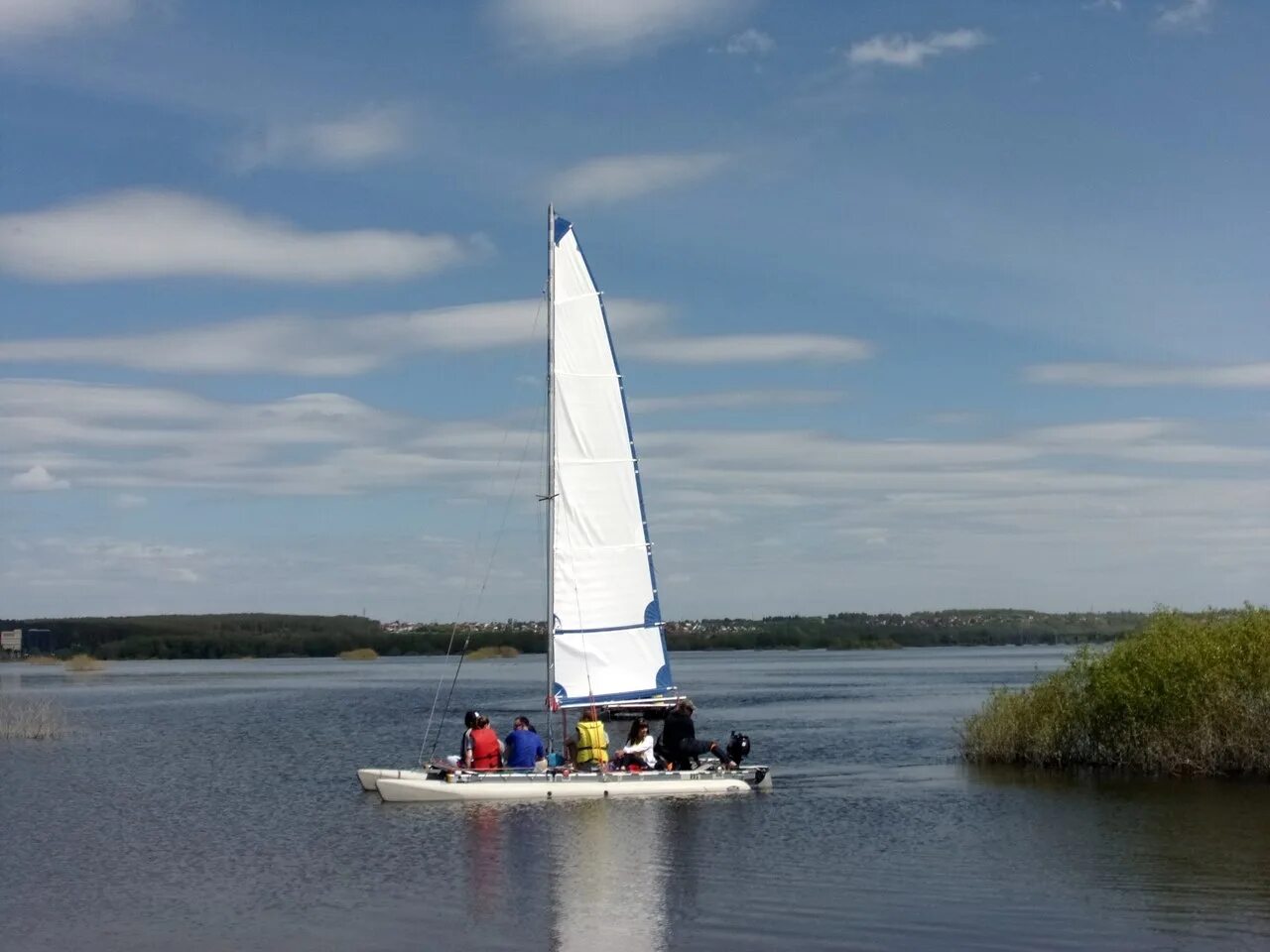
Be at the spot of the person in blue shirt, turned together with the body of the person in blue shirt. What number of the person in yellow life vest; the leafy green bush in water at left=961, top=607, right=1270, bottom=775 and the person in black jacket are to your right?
3

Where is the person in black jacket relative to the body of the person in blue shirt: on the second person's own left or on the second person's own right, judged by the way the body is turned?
on the second person's own right

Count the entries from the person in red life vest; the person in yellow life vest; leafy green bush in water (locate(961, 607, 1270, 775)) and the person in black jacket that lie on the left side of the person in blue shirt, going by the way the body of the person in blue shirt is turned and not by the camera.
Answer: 1

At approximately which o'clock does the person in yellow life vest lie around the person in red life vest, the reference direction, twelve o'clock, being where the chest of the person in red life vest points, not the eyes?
The person in yellow life vest is roughly at 3 o'clock from the person in red life vest.

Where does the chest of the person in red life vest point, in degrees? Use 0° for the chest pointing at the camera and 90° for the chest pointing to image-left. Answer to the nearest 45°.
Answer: approximately 180°

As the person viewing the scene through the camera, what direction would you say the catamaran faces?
facing to the left of the viewer

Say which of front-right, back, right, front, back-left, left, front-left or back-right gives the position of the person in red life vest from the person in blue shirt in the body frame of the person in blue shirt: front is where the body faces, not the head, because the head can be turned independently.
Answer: left

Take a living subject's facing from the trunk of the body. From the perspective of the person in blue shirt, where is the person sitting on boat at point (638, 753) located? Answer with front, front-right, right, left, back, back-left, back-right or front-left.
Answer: right

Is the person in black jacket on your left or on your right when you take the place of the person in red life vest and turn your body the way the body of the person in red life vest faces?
on your right

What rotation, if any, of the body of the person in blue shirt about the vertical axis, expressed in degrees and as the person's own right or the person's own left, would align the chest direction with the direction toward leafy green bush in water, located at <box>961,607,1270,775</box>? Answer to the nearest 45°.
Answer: approximately 90° to the person's own right

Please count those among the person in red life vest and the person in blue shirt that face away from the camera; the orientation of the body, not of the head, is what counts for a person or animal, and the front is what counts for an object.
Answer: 2

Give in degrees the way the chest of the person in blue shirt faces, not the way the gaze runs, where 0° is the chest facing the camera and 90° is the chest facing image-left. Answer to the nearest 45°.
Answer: approximately 180°

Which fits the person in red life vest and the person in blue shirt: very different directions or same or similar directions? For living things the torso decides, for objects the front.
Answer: same or similar directions

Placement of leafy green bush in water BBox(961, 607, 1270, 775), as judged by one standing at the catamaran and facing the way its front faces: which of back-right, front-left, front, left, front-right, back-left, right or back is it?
back
